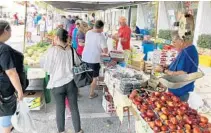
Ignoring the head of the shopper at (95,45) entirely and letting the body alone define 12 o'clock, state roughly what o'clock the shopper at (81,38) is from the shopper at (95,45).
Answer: the shopper at (81,38) is roughly at 10 o'clock from the shopper at (95,45).

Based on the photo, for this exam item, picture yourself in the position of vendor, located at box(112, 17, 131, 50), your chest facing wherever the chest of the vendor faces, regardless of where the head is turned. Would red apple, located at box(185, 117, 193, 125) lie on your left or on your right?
on your left

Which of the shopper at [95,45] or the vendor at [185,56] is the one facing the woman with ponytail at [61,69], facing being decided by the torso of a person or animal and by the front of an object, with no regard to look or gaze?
the vendor

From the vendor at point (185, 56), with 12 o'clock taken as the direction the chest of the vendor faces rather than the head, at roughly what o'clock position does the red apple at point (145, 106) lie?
The red apple is roughly at 10 o'clock from the vendor.

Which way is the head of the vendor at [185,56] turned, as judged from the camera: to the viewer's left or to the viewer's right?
to the viewer's left

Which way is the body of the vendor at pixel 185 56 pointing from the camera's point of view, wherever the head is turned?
to the viewer's left

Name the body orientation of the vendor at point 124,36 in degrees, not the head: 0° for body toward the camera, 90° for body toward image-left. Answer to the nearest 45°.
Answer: approximately 45°

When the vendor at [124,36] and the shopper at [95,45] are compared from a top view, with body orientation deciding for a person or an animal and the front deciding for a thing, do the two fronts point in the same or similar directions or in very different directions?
very different directions

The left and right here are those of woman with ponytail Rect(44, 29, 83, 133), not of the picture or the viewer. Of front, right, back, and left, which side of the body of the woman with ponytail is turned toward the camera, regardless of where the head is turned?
back

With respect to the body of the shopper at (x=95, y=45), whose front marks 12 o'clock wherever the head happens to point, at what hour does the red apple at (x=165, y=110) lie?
The red apple is roughly at 4 o'clock from the shopper.

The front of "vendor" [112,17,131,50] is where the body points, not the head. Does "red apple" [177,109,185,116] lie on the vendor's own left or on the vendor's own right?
on the vendor's own left
